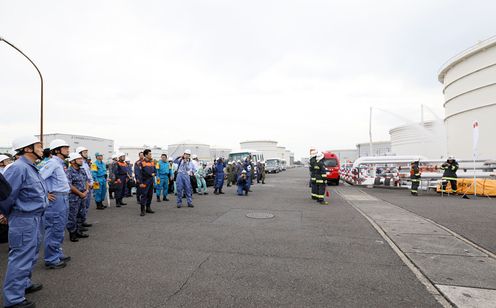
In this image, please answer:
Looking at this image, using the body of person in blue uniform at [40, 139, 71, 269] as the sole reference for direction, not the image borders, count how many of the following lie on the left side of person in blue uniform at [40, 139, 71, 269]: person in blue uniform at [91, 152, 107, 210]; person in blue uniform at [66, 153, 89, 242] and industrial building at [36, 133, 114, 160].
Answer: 3

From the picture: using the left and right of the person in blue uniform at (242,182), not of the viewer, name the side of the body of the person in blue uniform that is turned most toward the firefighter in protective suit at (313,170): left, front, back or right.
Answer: front

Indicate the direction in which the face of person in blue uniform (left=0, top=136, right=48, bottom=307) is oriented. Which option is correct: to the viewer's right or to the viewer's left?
to the viewer's right

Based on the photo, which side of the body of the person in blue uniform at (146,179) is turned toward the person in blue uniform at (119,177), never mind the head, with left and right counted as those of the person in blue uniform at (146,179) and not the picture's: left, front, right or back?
back

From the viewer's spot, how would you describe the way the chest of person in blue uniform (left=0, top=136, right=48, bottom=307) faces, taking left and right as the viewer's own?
facing to the right of the viewer

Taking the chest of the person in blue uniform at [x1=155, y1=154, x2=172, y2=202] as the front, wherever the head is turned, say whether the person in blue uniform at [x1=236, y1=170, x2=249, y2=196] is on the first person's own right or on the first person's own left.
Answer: on the first person's own left

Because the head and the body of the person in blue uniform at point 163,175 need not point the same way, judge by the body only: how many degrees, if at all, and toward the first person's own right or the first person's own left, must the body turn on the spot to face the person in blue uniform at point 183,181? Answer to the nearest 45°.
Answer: approximately 45° to the first person's own right
